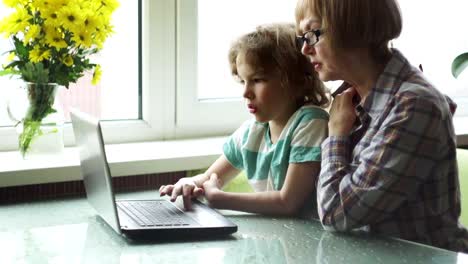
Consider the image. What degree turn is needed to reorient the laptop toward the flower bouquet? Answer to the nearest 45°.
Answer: approximately 135° to its left

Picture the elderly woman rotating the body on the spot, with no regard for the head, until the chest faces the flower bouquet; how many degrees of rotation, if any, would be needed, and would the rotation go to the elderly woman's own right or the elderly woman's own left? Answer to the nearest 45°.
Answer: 0° — they already face it

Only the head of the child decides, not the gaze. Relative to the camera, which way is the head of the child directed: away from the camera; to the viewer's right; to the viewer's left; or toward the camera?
to the viewer's left

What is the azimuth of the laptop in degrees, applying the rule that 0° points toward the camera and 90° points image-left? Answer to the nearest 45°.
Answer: approximately 270°

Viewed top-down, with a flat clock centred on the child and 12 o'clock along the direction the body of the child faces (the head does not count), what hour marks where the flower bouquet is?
The flower bouquet is roughly at 2 o'clock from the child.

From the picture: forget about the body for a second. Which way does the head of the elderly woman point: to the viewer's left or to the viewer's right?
to the viewer's left

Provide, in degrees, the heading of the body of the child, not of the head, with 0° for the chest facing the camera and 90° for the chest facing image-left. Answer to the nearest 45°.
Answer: approximately 45°

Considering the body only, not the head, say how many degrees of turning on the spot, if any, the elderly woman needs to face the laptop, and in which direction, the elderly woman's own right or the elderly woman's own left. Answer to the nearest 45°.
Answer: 0° — they already face it

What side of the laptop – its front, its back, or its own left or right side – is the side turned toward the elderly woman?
front

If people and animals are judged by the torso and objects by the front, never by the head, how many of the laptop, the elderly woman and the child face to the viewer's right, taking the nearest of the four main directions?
1

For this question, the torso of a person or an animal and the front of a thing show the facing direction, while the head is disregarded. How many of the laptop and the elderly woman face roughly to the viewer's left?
1

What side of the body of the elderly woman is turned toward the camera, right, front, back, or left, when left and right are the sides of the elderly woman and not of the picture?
left

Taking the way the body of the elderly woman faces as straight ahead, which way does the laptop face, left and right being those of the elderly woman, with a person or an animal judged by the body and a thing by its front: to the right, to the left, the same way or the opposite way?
the opposite way
